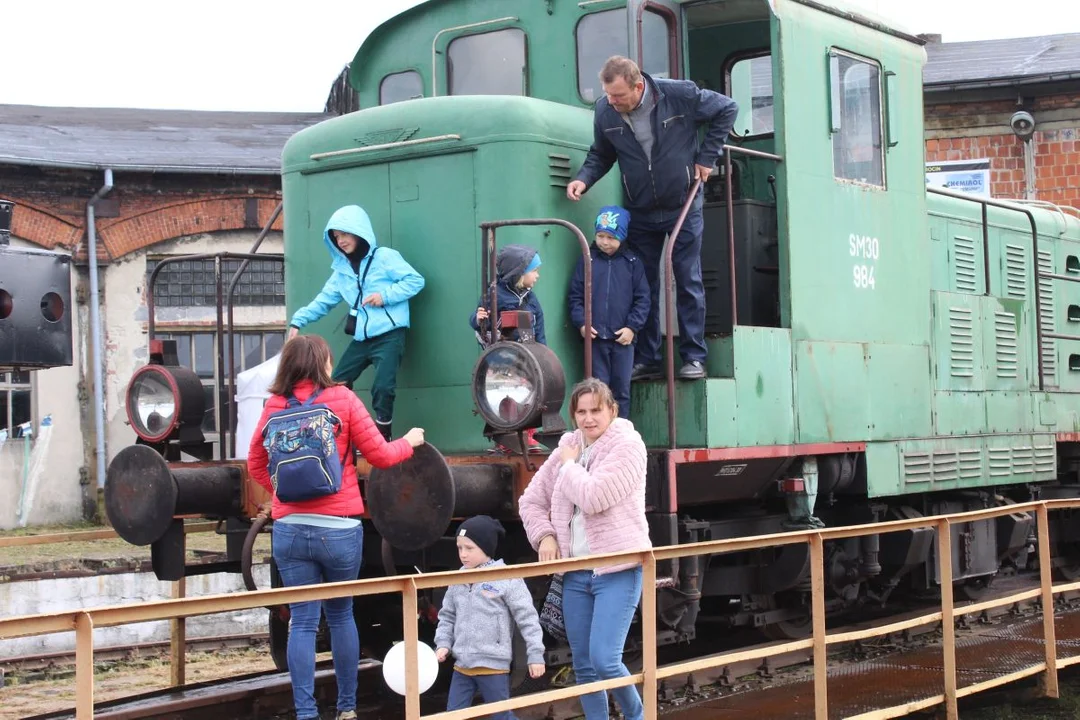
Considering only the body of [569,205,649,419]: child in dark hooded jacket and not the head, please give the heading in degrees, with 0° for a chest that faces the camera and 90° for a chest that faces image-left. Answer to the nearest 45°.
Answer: approximately 0°

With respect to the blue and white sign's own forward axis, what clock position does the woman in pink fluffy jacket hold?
The woman in pink fluffy jacket is roughly at 12 o'clock from the blue and white sign.

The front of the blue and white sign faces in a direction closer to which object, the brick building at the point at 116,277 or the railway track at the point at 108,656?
the railway track

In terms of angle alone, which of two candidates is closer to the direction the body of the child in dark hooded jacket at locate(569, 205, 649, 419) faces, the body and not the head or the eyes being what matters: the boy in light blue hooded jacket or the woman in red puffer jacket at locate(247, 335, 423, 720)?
the woman in red puffer jacket

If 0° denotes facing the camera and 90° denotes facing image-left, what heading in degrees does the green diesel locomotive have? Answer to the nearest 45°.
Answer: approximately 45°

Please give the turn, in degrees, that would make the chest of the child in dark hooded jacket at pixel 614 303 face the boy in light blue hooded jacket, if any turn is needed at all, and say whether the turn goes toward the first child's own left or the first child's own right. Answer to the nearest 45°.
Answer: approximately 90° to the first child's own right

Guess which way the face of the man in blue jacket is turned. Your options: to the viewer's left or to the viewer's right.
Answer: to the viewer's left

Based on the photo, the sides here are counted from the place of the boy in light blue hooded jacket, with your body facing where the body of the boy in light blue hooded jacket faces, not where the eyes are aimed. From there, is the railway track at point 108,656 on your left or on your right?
on your right
